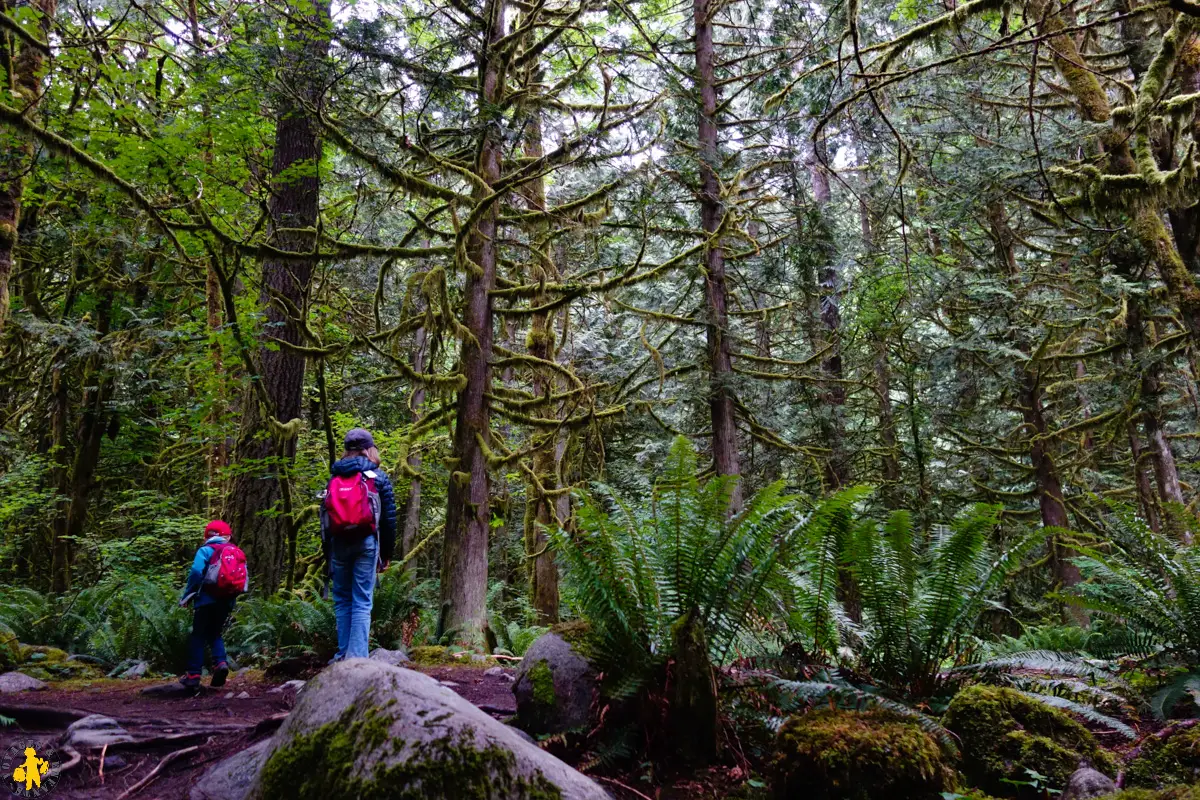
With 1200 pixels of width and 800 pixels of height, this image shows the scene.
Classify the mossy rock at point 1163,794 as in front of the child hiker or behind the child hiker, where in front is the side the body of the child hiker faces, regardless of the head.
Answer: behind

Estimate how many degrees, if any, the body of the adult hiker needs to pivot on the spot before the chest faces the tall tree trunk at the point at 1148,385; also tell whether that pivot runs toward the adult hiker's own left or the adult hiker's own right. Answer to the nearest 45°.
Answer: approximately 45° to the adult hiker's own right

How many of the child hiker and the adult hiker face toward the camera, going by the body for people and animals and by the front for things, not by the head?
0

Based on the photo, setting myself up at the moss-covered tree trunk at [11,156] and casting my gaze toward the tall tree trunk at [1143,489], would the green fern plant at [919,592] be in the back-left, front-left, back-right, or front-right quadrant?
front-right

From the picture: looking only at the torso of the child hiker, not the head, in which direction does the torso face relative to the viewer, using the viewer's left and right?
facing away from the viewer and to the left of the viewer

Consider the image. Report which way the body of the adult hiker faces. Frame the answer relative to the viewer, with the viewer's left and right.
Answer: facing away from the viewer and to the right of the viewer

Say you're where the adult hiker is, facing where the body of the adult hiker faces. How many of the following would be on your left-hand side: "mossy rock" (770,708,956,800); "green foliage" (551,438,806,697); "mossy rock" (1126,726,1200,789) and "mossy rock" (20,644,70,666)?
1

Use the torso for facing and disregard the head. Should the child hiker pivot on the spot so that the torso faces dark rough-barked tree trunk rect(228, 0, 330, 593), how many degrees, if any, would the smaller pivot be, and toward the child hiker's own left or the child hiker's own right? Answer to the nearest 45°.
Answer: approximately 45° to the child hiker's own right

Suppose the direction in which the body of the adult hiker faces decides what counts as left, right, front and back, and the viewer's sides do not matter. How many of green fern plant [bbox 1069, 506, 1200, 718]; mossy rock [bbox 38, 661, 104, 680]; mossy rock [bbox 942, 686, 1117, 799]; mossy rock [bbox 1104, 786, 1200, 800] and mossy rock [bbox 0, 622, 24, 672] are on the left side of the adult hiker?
2

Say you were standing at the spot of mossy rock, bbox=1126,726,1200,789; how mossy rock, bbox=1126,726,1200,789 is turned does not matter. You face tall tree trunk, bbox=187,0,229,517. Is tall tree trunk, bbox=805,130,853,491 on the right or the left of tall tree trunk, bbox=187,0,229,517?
right

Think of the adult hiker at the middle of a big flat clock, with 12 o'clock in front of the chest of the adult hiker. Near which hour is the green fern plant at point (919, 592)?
The green fern plant is roughly at 3 o'clock from the adult hiker.
